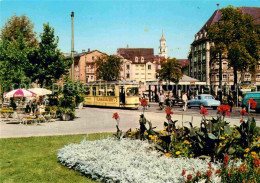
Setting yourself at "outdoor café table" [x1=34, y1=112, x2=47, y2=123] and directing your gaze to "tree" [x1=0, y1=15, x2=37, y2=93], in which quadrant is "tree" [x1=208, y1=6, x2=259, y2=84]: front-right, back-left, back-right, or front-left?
front-right

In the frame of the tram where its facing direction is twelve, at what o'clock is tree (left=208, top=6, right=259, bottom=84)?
The tree is roughly at 10 o'clock from the tram.

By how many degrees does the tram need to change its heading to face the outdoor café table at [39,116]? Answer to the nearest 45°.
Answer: approximately 45° to its right

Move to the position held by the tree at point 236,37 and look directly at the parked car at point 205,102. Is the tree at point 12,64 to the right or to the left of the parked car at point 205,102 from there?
right

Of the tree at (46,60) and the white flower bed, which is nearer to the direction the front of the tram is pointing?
the white flower bed

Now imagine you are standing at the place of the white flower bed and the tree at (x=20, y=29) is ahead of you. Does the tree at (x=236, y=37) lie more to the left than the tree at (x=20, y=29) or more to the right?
right

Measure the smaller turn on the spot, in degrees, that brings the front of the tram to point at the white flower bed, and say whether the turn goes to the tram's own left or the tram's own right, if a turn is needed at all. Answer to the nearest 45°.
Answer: approximately 45° to the tram's own right

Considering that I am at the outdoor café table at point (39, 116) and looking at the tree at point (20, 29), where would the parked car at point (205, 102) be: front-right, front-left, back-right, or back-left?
front-right
